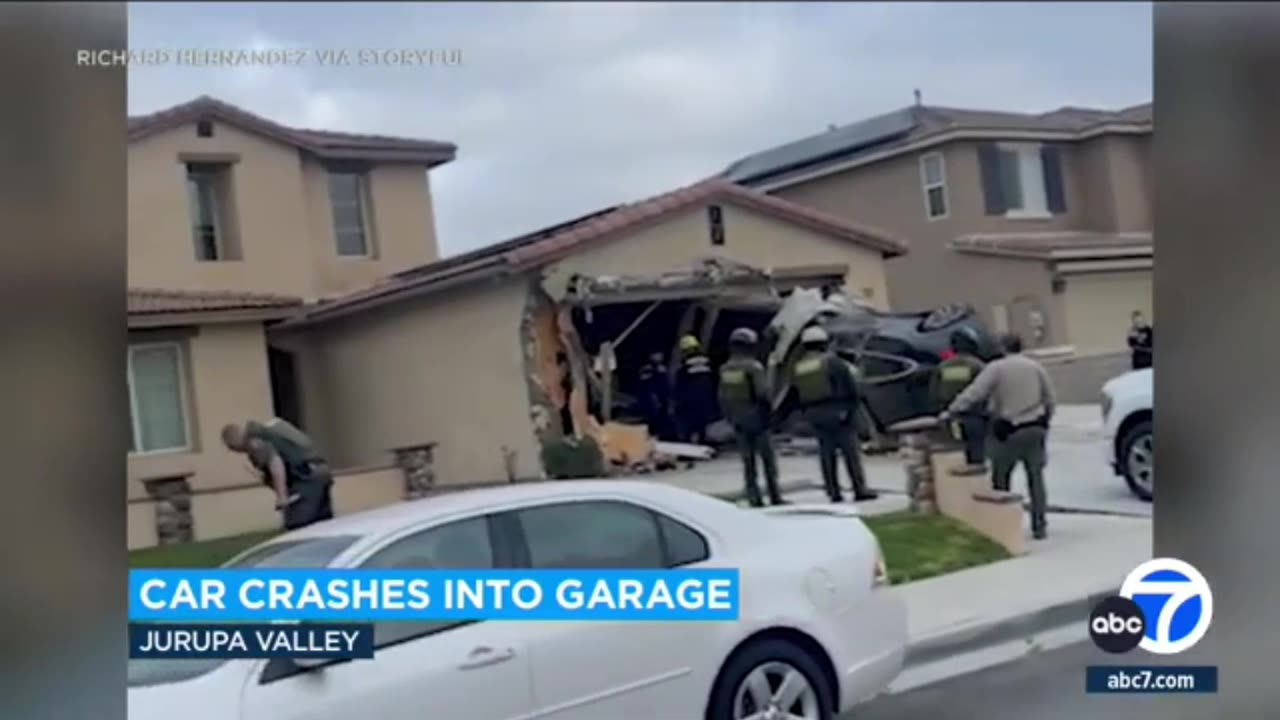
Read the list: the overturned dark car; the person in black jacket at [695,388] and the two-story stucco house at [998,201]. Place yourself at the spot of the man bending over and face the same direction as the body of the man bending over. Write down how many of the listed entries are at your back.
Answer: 3

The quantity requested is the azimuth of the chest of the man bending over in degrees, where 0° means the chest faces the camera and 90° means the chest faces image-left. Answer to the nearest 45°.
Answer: approximately 90°

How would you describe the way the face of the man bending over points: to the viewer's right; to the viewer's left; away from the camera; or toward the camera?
to the viewer's left

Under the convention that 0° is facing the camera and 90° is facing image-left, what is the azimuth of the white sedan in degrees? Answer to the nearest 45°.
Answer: approximately 45°

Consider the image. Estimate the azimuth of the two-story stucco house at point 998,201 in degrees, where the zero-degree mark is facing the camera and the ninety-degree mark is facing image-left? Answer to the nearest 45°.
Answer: approximately 315°

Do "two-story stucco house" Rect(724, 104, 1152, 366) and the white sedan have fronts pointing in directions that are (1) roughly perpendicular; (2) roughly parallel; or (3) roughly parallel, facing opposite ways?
roughly perpendicular

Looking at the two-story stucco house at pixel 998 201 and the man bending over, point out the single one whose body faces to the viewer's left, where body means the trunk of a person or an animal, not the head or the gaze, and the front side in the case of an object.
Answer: the man bending over

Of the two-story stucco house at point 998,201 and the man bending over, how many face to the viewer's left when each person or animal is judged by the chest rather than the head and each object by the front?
1

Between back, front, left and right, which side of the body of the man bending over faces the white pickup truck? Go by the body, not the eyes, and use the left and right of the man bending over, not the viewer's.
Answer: back

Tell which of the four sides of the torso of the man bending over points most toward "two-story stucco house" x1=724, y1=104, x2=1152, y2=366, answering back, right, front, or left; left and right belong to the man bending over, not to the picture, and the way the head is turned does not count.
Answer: back

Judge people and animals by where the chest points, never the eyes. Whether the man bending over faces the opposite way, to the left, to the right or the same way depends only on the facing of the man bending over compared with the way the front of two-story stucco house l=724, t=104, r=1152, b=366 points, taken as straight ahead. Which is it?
to the right

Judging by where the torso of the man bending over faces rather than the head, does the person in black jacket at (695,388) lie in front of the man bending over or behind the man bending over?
behind
